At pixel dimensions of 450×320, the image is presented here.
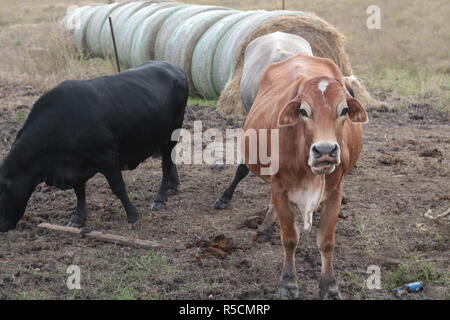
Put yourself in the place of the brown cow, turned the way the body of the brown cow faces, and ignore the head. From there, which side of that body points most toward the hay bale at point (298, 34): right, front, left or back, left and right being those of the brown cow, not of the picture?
back

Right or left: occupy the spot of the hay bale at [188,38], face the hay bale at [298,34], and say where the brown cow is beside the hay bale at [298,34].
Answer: right

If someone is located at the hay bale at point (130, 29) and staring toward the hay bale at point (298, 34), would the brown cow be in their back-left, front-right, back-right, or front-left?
front-right

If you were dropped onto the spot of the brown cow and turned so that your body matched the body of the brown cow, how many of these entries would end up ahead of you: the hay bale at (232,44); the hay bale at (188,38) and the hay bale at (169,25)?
0

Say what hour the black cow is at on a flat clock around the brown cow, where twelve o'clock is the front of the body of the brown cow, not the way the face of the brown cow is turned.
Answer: The black cow is roughly at 4 o'clock from the brown cow.

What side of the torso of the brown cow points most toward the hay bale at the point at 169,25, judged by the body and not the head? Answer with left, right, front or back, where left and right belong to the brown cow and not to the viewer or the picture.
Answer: back

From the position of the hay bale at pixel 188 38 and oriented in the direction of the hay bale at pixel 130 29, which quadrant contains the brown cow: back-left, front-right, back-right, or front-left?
back-left

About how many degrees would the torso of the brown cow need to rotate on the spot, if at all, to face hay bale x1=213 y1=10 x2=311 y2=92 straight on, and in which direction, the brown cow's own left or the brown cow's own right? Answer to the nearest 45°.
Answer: approximately 180°

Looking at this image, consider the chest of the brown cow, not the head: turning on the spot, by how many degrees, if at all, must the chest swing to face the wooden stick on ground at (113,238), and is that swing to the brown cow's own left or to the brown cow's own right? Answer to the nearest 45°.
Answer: approximately 90° to the brown cow's own right

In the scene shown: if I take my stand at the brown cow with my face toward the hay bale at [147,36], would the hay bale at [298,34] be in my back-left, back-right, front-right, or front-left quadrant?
front-right

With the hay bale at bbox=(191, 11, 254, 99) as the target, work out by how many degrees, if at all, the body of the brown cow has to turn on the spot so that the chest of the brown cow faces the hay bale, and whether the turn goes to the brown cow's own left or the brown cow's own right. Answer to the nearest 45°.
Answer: approximately 180°

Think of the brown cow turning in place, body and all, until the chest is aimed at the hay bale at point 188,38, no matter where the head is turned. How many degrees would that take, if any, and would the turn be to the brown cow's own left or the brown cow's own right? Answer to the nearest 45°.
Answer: approximately 180°

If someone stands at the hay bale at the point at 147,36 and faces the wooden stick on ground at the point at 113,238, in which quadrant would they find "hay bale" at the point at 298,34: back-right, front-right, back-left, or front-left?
front-left

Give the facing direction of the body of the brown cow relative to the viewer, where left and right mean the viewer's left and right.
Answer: facing the viewer
